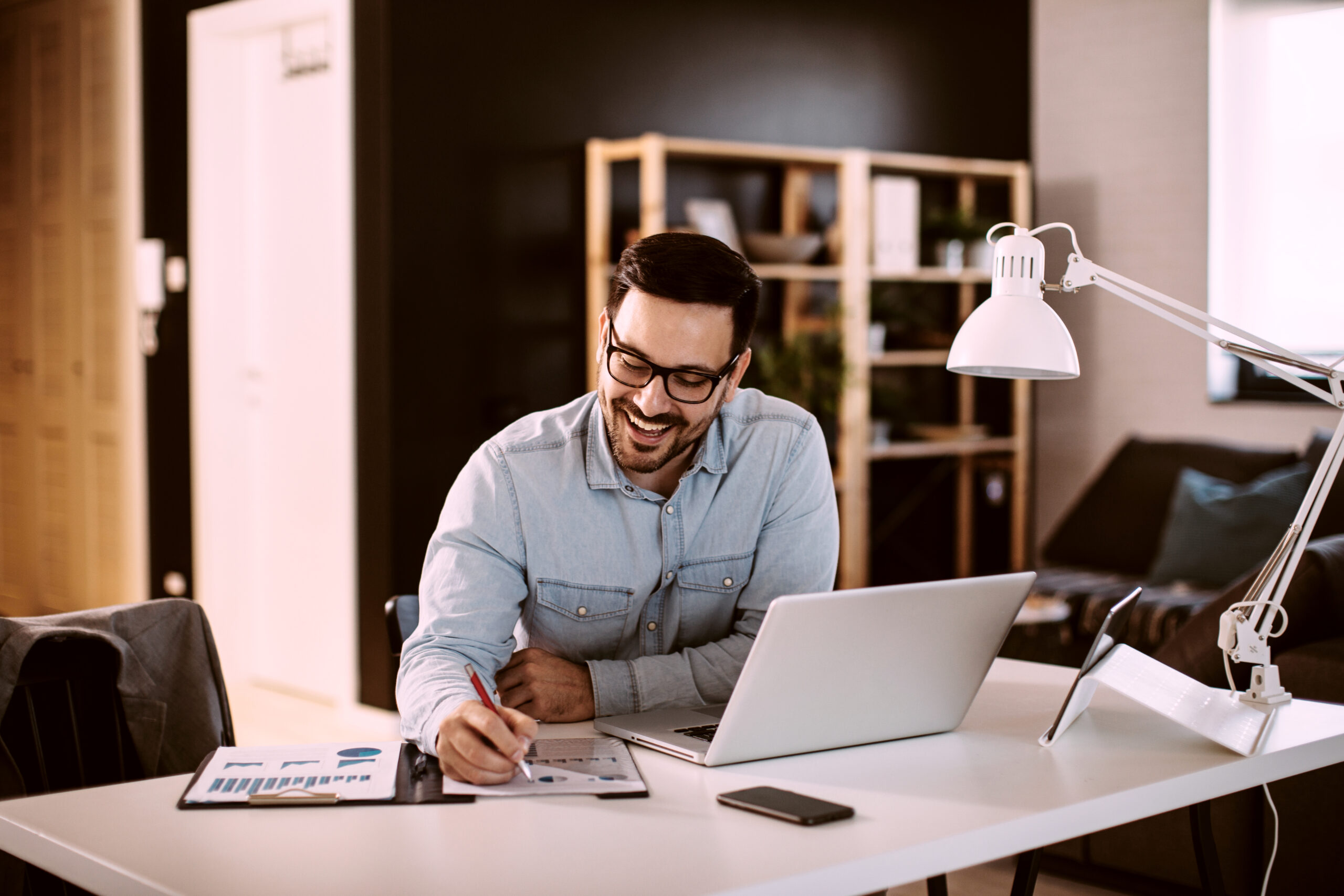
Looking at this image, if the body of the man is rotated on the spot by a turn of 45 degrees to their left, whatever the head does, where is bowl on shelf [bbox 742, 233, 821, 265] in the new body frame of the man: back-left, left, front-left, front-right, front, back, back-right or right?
back-left

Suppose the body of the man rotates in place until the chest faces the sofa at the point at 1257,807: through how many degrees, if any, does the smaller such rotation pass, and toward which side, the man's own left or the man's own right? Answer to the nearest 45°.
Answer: approximately 135° to the man's own left

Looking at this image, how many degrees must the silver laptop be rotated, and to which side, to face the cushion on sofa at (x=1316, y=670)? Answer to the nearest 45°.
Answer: approximately 90° to its right

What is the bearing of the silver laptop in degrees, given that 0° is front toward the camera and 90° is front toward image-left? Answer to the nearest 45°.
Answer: approximately 135°

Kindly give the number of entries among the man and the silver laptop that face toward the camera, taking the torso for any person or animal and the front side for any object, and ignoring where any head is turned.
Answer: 1

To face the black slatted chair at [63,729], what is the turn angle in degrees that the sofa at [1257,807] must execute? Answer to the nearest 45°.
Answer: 0° — it already faces it

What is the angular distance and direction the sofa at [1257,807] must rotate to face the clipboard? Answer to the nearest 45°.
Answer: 0° — it already faces it

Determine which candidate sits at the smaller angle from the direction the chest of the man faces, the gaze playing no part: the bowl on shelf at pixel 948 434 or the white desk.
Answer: the white desk
